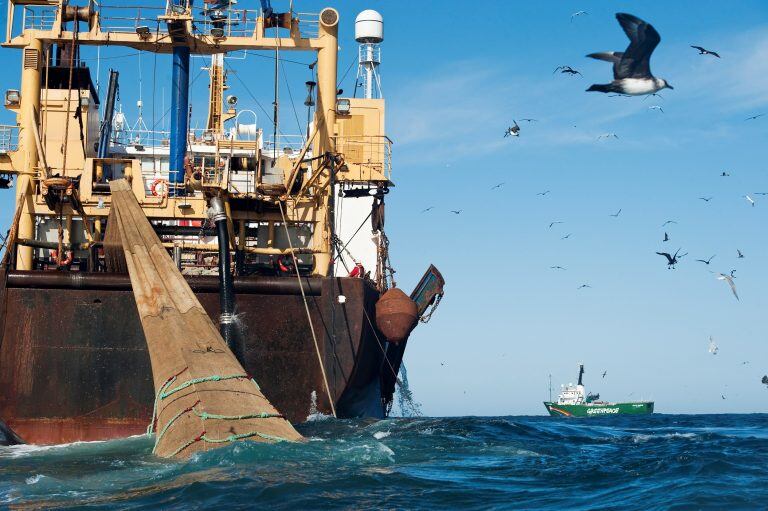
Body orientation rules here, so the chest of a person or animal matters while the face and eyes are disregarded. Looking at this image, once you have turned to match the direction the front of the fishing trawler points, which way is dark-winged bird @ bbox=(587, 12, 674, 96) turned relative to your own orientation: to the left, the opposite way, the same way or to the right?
to the right

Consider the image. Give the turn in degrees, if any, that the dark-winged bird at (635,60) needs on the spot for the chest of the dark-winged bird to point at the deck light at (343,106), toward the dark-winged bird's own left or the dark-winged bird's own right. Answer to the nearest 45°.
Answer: approximately 135° to the dark-winged bird's own left

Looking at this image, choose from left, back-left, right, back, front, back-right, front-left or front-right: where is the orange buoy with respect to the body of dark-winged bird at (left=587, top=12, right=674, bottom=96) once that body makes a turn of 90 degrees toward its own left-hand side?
front-left

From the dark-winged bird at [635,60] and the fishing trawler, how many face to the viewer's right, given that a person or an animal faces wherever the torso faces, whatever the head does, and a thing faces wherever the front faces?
1

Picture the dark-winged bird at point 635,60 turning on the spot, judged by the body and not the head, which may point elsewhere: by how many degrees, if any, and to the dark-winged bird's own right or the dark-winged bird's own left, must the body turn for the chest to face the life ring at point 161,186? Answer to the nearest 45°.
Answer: approximately 135° to the dark-winged bird's own left

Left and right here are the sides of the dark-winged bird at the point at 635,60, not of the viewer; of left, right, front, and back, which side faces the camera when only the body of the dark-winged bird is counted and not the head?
right

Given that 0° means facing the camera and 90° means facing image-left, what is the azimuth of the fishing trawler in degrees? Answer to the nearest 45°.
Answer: approximately 180°

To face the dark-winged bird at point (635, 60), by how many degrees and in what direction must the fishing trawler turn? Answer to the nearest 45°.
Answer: approximately 135° to its right

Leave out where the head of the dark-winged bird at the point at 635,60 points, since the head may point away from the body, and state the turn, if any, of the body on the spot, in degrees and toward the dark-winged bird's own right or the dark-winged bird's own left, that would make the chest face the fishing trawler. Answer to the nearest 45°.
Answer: approximately 135° to the dark-winged bird's own left
